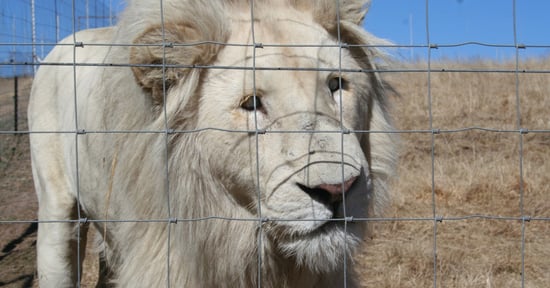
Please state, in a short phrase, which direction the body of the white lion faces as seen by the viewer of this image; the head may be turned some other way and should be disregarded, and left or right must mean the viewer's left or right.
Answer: facing the viewer and to the right of the viewer
